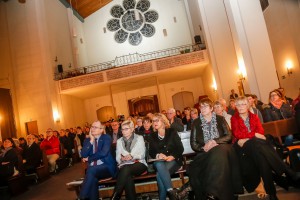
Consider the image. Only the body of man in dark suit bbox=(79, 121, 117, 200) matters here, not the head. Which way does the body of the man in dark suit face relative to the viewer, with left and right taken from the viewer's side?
facing the viewer and to the left of the viewer

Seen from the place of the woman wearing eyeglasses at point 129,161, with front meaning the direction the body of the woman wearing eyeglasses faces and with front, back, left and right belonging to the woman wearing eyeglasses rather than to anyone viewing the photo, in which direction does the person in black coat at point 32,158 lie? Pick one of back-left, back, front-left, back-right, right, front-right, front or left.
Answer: right

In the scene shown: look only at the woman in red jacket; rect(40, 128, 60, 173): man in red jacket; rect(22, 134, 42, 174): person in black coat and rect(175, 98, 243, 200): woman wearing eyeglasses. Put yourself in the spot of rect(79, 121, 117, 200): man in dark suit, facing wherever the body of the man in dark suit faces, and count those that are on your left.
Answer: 2

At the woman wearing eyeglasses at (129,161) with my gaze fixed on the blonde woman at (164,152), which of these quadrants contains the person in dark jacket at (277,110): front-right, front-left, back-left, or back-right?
front-left

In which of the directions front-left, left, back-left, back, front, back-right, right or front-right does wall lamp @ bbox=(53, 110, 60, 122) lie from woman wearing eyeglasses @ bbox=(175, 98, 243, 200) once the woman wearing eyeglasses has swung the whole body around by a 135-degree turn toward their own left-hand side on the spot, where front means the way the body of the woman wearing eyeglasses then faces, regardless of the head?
left

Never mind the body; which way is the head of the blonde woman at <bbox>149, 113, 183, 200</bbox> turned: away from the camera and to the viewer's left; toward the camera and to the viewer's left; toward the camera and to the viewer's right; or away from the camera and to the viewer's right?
toward the camera and to the viewer's left

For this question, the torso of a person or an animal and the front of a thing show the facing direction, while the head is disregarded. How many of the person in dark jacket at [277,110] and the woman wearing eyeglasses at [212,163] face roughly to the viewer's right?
0

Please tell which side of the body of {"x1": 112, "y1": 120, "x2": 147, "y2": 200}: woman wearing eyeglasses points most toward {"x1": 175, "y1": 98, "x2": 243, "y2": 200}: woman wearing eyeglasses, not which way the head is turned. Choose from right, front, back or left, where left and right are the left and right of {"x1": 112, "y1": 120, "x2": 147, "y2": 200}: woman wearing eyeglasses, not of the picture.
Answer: left

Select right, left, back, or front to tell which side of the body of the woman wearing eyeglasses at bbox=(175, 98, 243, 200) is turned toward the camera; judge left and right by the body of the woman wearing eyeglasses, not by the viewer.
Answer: front

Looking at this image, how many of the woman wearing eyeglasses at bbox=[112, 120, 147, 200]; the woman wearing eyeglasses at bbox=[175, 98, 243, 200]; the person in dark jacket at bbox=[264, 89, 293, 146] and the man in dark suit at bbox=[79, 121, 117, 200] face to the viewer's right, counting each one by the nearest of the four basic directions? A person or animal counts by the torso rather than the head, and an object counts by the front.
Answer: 0

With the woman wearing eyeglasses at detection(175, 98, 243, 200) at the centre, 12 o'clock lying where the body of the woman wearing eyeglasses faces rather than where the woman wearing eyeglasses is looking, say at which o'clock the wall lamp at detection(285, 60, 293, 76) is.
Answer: The wall lamp is roughly at 7 o'clock from the woman wearing eyeglasses.
